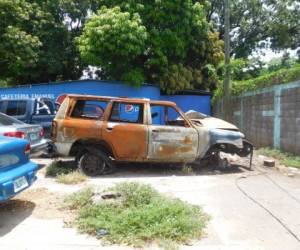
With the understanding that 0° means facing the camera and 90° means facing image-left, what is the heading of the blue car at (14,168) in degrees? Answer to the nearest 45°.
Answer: approximately 135°

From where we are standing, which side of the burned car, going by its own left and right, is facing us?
right

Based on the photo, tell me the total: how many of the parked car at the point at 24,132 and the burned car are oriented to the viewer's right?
1

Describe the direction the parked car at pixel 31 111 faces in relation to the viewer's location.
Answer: facing away from the viewer and to the left of the viewer

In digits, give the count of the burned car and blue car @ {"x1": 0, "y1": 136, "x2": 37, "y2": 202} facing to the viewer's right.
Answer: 1
